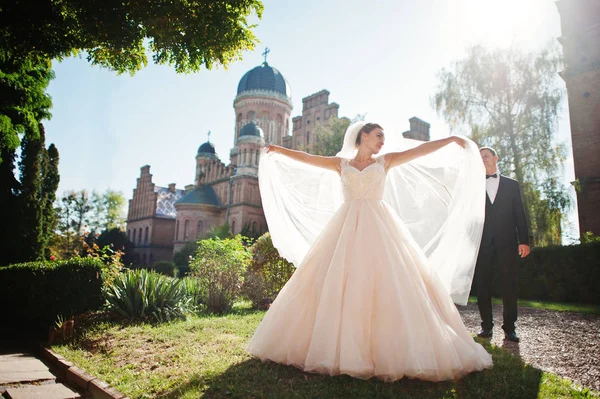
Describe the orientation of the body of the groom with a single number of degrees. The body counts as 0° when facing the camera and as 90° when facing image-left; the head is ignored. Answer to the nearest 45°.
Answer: approximately 0°

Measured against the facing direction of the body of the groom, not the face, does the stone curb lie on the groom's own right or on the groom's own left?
on the groom's own right

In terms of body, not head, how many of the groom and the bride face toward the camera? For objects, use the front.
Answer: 2

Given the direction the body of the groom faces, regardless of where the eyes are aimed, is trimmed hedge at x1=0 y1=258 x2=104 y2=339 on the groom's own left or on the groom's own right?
on the groom's own right

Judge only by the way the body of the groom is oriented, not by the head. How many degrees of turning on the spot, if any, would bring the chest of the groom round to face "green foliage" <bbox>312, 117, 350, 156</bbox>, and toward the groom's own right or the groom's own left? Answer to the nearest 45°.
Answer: approximately 135° to the groom's own right

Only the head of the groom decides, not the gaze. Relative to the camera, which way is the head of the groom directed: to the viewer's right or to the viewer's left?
to the viewer's left

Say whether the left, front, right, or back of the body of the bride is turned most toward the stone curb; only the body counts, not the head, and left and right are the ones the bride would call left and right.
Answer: right

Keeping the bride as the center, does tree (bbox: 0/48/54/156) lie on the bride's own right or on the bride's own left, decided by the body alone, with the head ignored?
on the bride's own right

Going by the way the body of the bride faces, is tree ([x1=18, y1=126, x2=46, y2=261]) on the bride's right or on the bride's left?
on the bride's right

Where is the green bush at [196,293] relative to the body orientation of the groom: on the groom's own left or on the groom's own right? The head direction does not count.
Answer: on the groom's own right

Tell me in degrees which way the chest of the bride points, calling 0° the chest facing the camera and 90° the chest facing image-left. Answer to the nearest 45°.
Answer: approximately 0°
